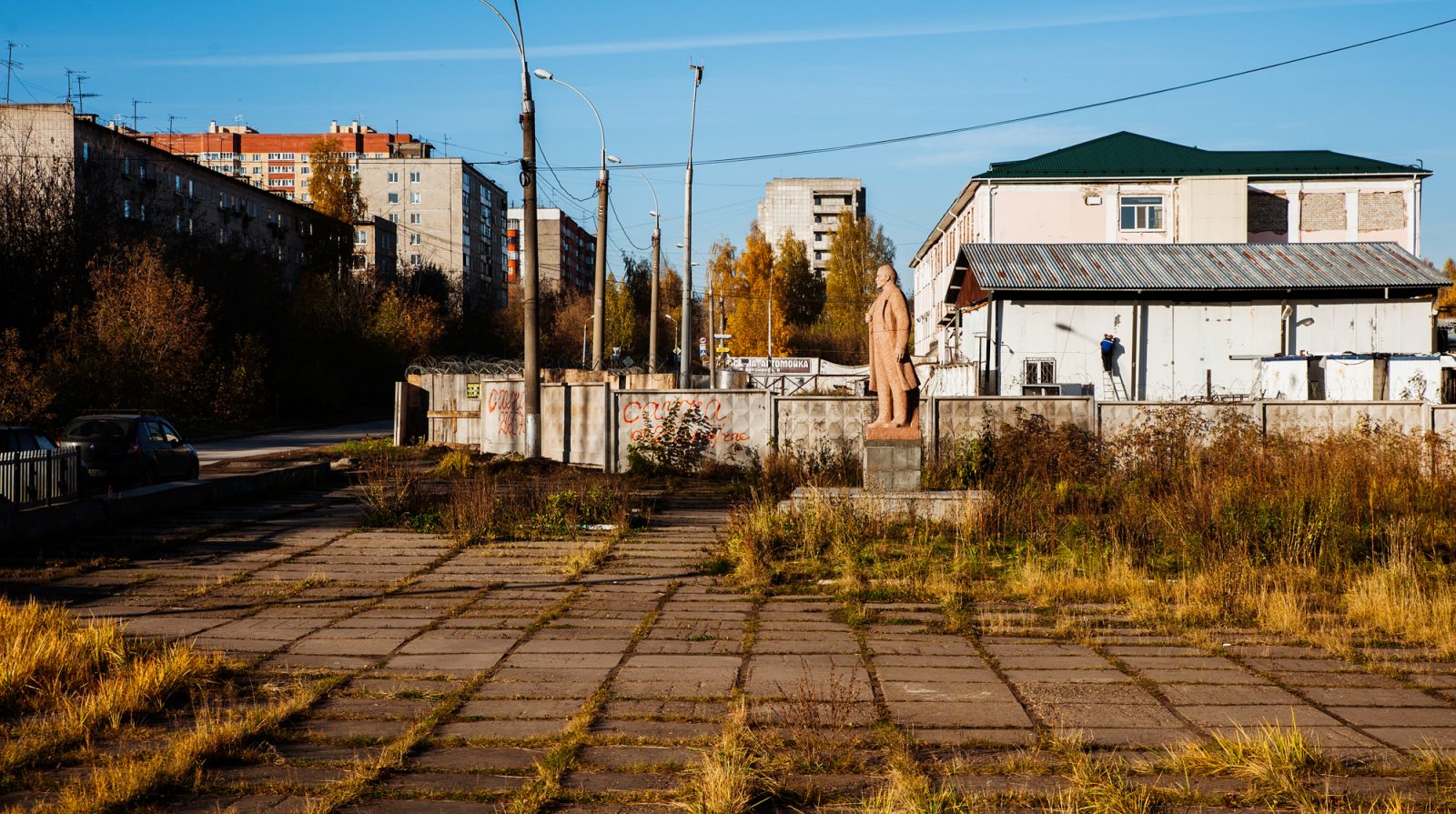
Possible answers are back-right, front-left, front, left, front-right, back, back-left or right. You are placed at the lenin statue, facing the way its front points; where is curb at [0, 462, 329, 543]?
front-right

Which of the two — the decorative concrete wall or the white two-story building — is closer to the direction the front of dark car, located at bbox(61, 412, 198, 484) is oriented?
the white two-story building

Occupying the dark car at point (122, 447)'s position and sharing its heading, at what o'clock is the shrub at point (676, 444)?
The shrub is roughly at 2 o'clock from the dark car.

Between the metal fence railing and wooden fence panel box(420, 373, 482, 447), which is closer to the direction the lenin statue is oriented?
the metal fence railing

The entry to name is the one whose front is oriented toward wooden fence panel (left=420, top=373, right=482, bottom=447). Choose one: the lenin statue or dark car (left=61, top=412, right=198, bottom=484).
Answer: the dark car

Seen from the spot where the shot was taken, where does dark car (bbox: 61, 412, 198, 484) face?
facing away from the viewer and to the right of the viewer

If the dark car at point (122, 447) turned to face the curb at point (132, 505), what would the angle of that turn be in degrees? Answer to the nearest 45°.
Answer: approximately 135° to its right

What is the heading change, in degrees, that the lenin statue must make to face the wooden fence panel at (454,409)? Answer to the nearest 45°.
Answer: approximately 90° to its right

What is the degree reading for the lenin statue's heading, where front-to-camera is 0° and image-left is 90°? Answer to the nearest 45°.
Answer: approximately 45°

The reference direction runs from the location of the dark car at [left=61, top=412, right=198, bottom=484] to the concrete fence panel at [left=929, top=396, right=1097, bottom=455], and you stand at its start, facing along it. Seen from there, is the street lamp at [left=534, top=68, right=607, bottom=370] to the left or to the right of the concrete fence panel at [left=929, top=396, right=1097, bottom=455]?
left

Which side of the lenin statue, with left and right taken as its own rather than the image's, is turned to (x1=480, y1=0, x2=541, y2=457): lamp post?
right

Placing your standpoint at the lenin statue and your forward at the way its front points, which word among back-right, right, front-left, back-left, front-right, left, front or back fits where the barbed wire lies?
right

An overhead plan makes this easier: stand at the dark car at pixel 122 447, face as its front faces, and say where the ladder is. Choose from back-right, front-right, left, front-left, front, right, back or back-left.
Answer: front-right

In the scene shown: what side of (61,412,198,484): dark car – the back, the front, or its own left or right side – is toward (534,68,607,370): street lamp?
front
